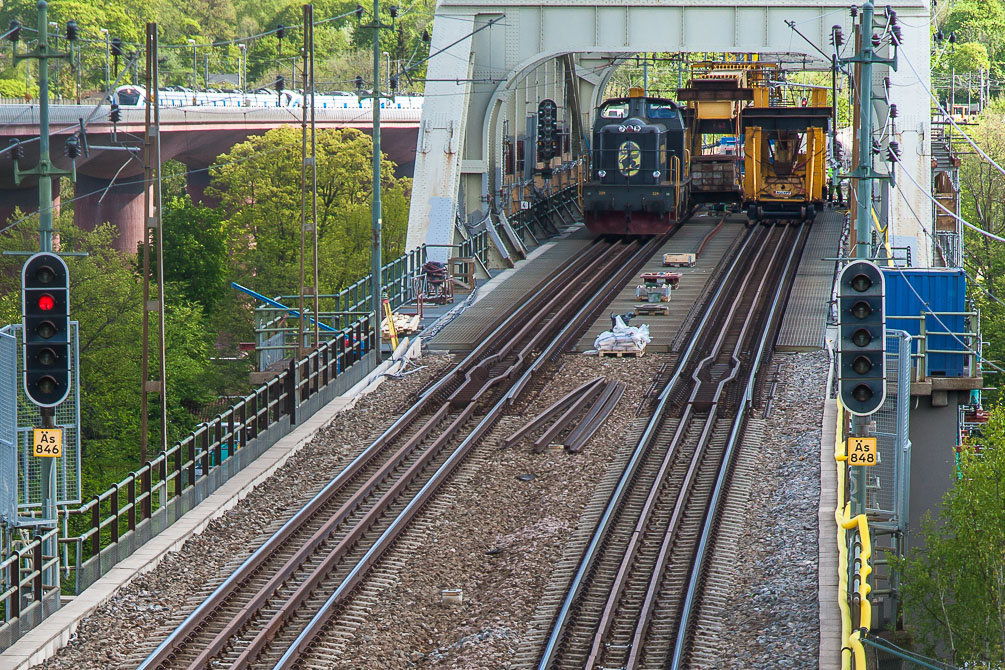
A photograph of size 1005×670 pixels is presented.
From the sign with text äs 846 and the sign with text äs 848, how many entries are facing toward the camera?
2

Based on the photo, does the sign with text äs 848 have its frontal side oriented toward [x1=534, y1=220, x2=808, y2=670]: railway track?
no

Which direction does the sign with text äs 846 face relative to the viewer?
toward the camera

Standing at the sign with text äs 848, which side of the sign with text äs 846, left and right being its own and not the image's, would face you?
left

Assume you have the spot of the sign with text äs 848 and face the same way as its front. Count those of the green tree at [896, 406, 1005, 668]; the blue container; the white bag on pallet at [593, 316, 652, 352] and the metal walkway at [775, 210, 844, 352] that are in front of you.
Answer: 0

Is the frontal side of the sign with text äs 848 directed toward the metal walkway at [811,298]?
no

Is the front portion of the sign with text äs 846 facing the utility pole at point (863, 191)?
no

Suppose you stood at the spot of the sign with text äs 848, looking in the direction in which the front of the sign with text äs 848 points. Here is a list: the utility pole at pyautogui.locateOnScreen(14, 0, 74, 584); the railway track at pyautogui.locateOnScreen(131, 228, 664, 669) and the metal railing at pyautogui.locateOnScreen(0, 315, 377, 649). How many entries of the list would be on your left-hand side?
0

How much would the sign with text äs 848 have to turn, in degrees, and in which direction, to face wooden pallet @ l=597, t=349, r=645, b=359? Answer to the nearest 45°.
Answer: approximately 180°

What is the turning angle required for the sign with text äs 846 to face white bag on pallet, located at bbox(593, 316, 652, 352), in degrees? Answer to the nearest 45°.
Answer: approximately 135° to its left
